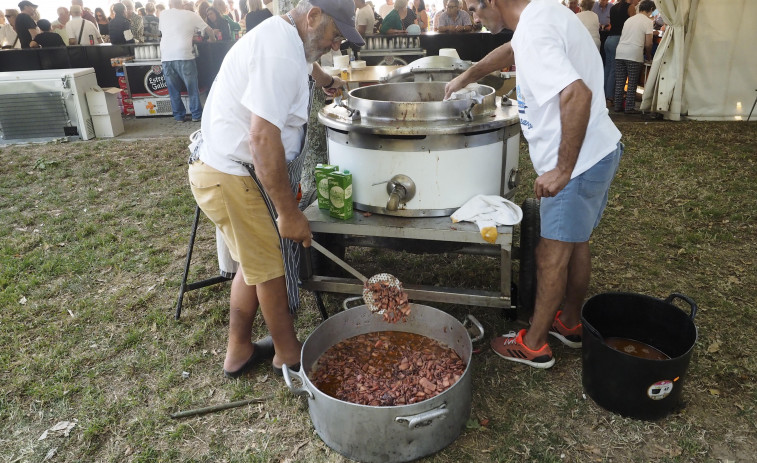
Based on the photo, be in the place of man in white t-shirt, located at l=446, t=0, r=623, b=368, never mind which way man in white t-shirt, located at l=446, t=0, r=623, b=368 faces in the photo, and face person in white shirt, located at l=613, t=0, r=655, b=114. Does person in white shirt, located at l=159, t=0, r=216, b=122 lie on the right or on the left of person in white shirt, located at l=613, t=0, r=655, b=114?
left

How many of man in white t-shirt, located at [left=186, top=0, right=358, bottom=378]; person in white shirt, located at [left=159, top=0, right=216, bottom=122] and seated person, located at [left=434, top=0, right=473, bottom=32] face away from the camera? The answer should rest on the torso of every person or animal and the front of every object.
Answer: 1

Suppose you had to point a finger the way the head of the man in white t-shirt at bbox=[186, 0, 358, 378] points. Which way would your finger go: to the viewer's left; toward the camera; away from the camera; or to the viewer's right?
to the viewer's right

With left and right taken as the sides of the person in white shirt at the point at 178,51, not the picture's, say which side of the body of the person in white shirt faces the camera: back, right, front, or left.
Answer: back

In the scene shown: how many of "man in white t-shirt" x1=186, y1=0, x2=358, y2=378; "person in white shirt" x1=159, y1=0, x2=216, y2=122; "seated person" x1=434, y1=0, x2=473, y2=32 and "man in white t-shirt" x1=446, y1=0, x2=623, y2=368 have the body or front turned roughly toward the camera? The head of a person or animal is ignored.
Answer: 1

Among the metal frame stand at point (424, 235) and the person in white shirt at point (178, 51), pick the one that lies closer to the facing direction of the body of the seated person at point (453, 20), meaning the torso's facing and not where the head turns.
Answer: the metal frame stand

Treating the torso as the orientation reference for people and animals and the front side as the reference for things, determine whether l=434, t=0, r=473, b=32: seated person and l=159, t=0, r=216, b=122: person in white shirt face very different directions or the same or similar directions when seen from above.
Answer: very different directions

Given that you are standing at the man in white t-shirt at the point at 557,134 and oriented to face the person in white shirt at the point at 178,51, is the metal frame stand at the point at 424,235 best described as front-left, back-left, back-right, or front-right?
front-left

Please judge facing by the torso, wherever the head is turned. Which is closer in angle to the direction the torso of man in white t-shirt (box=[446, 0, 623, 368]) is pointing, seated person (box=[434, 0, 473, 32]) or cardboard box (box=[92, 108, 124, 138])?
the cardboard box

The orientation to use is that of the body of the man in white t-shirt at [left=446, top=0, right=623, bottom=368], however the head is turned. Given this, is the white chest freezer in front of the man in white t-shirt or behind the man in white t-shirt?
in front

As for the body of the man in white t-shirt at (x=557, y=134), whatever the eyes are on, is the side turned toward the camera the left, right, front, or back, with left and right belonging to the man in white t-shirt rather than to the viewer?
left

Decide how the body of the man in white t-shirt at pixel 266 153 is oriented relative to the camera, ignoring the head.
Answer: to the viewer's right

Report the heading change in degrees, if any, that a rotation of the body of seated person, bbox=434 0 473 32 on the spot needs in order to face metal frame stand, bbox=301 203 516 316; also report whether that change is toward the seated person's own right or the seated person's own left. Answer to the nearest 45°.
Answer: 0° — they already face it

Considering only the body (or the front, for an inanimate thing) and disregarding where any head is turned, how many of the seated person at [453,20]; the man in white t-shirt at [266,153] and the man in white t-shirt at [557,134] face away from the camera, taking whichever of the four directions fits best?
0

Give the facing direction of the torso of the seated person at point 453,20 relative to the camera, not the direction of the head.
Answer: toward the camera

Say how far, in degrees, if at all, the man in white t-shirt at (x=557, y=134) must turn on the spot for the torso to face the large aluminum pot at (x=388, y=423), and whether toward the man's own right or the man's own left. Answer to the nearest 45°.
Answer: approximately 45° to the man's own left

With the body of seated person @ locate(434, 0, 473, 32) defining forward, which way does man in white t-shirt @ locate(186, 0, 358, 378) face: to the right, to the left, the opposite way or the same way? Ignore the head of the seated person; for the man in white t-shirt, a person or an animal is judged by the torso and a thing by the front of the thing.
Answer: to the left

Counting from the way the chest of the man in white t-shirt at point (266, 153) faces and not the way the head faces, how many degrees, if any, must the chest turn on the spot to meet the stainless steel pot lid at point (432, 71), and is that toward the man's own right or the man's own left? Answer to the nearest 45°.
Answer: approximately 45° to the man's own left
